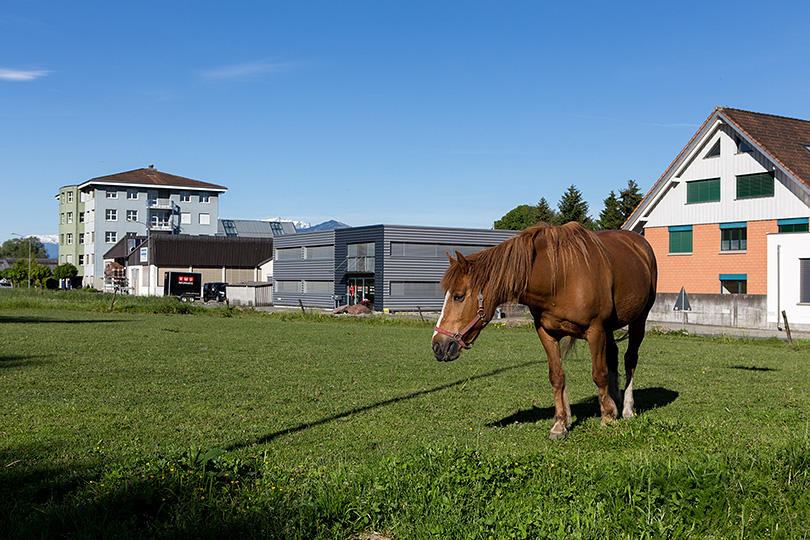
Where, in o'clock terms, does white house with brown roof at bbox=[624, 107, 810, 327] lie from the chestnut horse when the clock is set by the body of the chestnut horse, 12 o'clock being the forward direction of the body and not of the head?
The white house with brown roof is roughly at 5 o'clock from the chestnut horse.

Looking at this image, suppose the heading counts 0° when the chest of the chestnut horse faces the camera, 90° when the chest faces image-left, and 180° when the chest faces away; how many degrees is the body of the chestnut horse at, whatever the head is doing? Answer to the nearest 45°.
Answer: approximately 45°

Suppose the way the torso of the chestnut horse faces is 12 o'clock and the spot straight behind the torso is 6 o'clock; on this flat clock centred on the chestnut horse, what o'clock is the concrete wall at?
The concrete wall is roughly at 5 o'clock from the chestnut horse.
